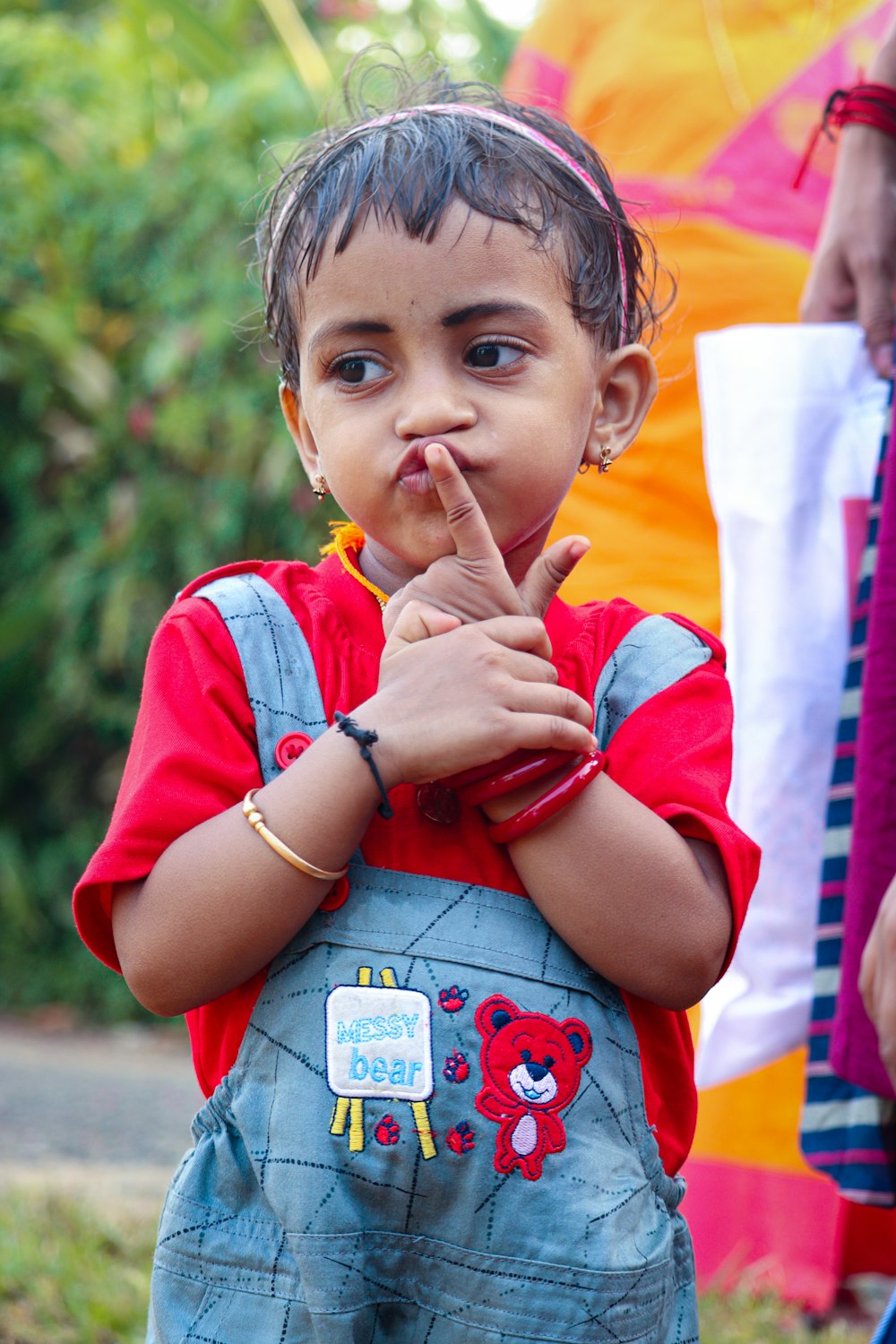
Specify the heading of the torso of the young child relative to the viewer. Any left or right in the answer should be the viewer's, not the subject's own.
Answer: facing the viewer
